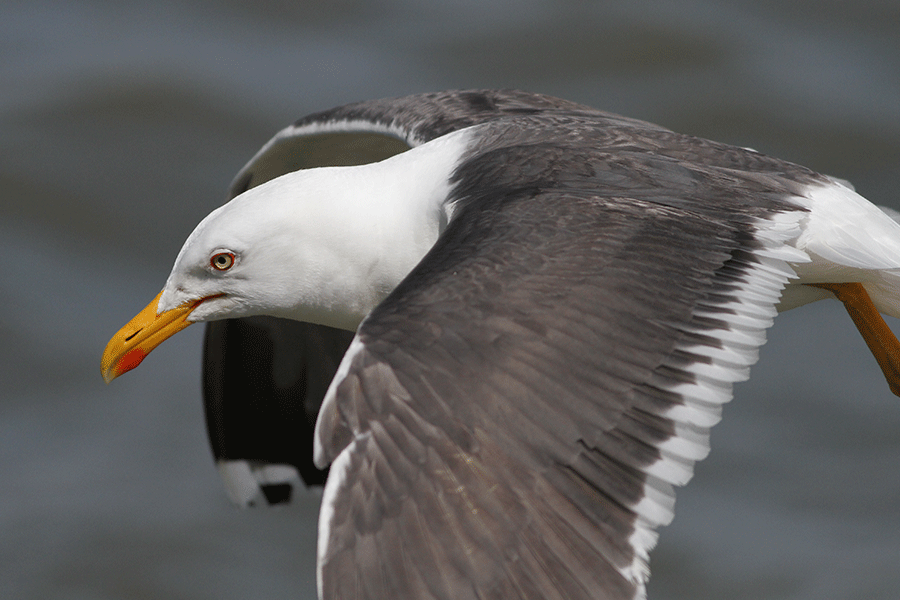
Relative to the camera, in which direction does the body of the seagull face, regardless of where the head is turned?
to the viewer's left
